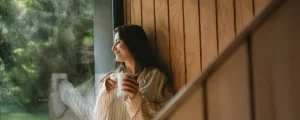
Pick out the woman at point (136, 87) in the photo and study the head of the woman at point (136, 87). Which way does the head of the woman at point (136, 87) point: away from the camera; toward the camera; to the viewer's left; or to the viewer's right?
to the viewer's left

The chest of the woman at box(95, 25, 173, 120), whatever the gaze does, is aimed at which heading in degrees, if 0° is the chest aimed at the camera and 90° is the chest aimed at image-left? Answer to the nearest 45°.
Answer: approximately 45°

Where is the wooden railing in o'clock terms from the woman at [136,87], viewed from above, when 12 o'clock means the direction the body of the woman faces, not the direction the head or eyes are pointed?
The wooden railing is roughly at 10 o'clock from the woman.
